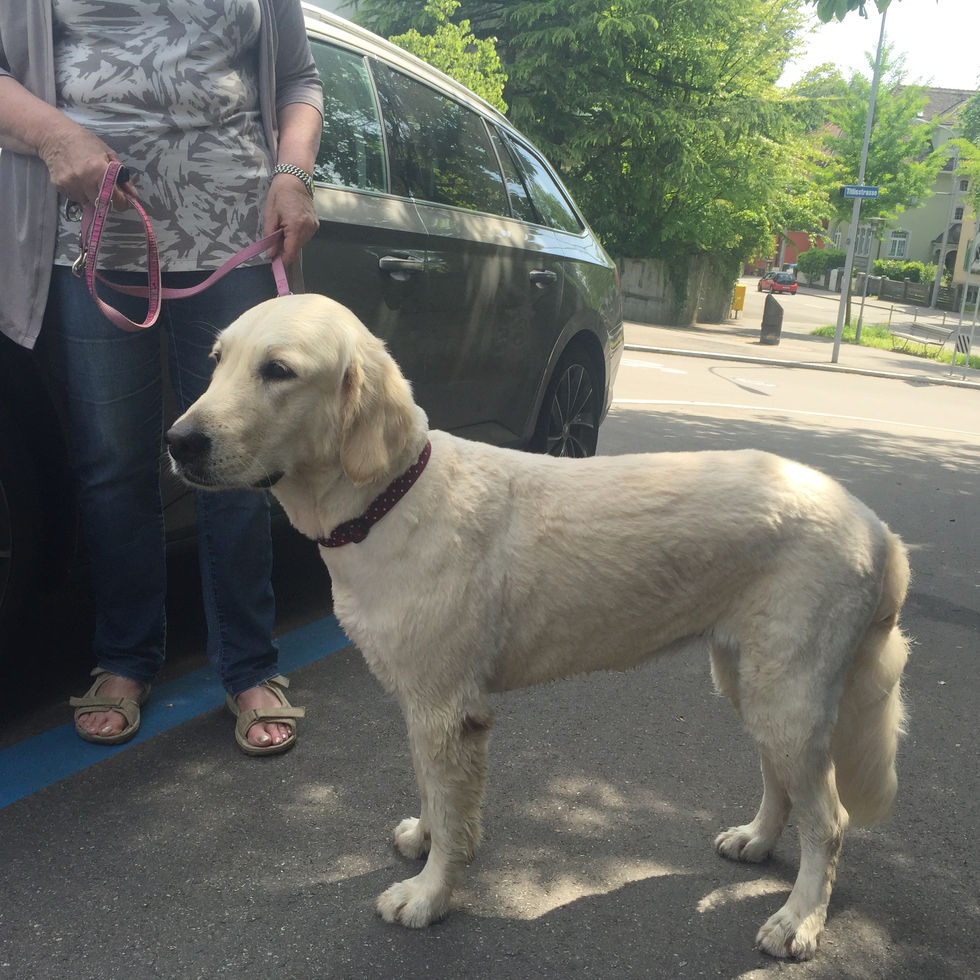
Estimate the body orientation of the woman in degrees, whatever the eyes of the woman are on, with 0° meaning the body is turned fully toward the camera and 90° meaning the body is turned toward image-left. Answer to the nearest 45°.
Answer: approximately 0°

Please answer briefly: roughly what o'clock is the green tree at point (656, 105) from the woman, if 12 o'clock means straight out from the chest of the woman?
The green tree is roughly at 7 o'clock from the woman.

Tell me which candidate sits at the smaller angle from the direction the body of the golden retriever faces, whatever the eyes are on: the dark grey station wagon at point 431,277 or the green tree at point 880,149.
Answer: the dark grey station wagon

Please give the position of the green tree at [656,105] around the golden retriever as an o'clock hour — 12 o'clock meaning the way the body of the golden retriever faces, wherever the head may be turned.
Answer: The green tree is roughly at 3 o'clock from the golden retriever.

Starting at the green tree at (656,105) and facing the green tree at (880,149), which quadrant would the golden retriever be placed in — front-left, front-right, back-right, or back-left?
back-right

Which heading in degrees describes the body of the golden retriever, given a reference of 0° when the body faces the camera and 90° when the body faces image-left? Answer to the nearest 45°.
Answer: approximately 90°

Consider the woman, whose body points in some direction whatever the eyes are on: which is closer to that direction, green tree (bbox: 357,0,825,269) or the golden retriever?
the golden retriever

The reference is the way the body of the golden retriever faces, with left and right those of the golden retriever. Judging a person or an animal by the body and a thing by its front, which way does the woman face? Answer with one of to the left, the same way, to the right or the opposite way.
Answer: to the left

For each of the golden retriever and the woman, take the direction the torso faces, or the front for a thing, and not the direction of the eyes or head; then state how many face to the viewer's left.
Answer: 1

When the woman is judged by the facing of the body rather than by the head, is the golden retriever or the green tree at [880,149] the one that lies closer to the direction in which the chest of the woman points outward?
the golden retriever
